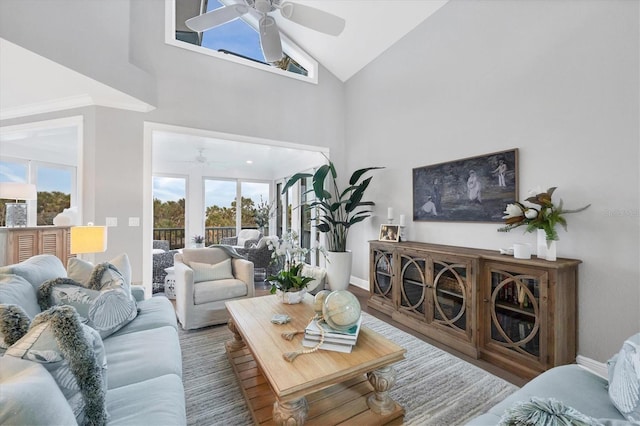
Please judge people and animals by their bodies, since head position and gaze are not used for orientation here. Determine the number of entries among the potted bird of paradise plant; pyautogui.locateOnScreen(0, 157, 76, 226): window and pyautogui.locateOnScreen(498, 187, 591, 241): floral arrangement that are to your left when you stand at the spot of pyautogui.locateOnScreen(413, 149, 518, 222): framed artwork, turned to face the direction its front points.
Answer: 1

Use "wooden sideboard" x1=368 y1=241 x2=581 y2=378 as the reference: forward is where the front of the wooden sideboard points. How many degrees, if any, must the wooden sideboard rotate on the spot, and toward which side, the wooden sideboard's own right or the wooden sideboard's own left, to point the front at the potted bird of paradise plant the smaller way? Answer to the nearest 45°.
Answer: approximately 90° to the wooden sideboard's own right

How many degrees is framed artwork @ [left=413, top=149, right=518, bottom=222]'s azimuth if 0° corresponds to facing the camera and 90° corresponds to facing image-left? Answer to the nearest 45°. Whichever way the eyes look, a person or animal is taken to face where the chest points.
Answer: approximately 45°

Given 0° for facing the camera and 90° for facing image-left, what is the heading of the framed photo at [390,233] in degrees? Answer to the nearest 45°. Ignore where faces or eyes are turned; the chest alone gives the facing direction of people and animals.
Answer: approximately 45°

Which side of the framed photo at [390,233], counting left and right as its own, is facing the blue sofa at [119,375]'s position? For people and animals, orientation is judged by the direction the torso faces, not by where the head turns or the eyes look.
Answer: front

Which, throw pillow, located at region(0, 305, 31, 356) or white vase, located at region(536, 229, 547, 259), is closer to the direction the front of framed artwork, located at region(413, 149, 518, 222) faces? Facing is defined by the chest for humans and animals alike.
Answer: the throw pillow

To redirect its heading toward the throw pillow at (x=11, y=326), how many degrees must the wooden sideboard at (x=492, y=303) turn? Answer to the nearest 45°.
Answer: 0° — it already faces it

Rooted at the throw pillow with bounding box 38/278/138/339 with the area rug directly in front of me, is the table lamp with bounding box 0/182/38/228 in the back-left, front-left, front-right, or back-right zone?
back-left

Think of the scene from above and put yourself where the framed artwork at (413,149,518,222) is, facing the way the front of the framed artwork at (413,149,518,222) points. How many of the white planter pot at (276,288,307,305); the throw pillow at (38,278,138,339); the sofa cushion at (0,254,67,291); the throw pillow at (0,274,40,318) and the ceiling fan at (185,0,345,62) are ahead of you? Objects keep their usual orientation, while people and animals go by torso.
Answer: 5

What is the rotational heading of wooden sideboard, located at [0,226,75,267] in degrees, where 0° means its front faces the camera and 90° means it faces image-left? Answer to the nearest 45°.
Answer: approximately 0°

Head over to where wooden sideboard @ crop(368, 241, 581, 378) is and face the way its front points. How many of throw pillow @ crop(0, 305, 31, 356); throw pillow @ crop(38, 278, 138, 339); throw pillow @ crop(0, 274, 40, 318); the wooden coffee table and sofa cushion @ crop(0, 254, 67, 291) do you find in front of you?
5

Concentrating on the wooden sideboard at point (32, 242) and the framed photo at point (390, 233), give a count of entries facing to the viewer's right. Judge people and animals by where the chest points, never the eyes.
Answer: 0

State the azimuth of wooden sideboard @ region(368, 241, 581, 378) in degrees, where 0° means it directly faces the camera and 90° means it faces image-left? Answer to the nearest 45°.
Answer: approximately 45°

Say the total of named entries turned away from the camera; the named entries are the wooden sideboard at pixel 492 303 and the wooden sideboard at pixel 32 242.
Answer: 0

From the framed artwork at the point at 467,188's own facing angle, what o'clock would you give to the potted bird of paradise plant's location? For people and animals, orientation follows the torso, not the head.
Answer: The potted bird of paradise plant is roughly at 2 o'clock from the framed artwork.

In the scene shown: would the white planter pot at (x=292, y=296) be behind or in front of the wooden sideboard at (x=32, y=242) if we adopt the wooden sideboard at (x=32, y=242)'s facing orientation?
in front
